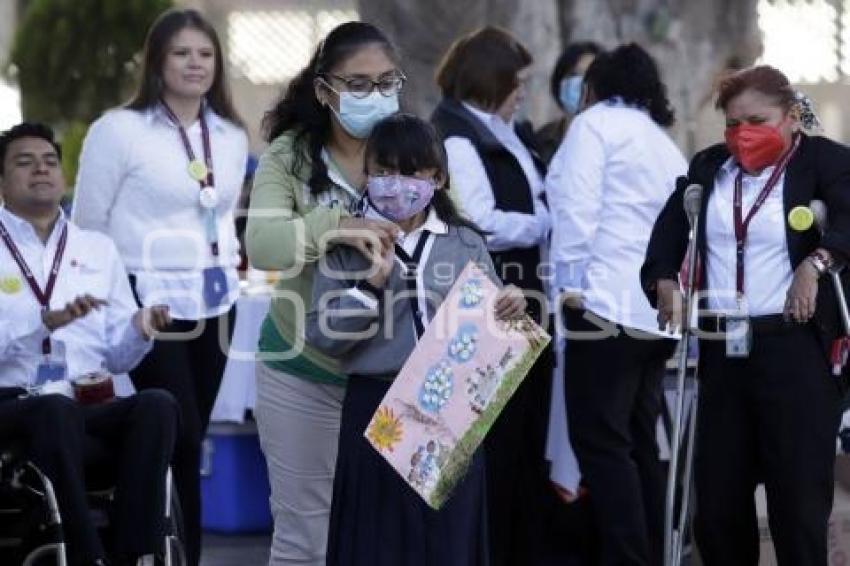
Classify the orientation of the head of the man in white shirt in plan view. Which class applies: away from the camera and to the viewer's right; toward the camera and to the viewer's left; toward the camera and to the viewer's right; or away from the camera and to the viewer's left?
toward the camera and to the viewer's right

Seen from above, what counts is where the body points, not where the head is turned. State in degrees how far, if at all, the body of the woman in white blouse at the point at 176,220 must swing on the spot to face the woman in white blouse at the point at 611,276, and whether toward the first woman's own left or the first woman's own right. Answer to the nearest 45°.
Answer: approximately 45° to the first woman's own left

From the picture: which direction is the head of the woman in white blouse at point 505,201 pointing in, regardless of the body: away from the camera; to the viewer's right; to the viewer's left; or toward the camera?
to the viewer's right

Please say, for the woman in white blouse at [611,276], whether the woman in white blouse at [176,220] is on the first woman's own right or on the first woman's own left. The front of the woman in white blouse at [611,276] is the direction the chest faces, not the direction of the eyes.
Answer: on the first woman's own left

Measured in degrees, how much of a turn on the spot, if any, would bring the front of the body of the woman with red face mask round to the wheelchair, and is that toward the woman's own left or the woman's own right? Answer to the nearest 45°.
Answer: approximately 45° to the woman's own right

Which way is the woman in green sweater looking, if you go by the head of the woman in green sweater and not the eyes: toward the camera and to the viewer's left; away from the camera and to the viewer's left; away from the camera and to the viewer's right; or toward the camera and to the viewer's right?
toward the camera and to the viewer's right

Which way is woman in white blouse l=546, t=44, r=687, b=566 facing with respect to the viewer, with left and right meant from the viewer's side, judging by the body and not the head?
facing away from the viewer and to the left of the viewer

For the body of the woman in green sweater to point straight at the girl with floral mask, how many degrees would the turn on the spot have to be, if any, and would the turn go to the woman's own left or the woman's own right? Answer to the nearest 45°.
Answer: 0° — they already face them

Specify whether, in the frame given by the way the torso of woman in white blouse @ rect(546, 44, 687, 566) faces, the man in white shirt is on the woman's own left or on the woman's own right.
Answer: on the woman's own left

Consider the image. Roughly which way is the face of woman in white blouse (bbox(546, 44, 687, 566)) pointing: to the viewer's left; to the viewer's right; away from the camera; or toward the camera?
away from the camera
